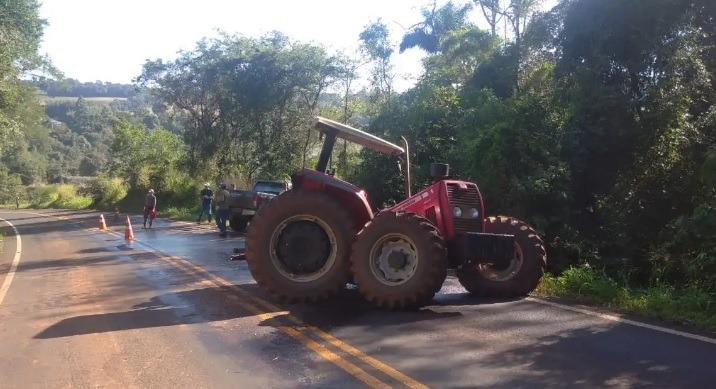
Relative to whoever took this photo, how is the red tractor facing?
facing the viewer and to the right of the viewer

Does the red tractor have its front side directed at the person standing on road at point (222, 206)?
no
